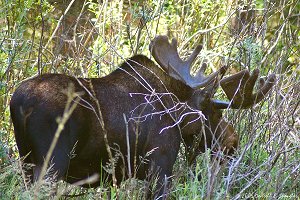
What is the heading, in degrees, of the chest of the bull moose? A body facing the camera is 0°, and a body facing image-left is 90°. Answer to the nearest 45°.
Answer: approximately 270°
